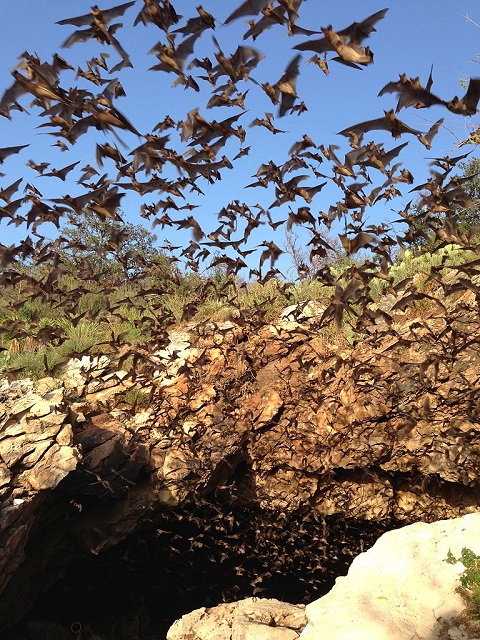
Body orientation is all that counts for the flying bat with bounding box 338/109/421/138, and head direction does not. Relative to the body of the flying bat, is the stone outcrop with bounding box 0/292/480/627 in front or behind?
behind
